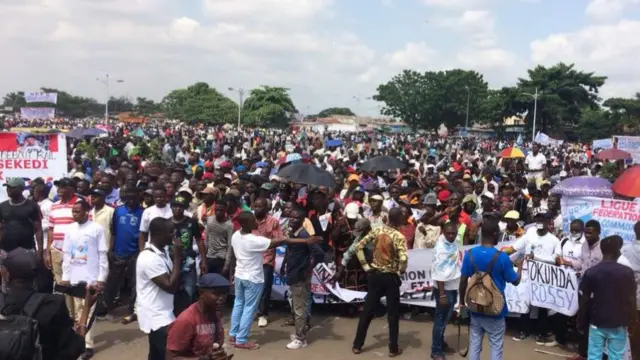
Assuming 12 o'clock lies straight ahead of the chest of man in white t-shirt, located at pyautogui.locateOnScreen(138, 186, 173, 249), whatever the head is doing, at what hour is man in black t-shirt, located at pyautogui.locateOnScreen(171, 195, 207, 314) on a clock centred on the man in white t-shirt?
The man in black t-shirt is roughly at 11 o'clock from the man in white t-shirt.

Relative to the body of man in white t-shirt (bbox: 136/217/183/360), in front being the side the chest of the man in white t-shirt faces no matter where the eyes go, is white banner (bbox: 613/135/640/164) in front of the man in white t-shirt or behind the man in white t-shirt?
in front

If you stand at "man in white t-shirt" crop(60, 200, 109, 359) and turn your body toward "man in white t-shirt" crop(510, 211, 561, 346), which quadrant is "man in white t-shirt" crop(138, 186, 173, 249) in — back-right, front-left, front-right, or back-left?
front-left

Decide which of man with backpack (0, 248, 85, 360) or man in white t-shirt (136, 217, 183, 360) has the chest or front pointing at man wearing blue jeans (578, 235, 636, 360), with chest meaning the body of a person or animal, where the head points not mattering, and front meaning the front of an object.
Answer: the man in white t-shirt

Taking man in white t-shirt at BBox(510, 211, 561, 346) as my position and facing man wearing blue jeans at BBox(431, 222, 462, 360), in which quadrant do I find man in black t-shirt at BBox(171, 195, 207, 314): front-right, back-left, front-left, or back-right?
front-right

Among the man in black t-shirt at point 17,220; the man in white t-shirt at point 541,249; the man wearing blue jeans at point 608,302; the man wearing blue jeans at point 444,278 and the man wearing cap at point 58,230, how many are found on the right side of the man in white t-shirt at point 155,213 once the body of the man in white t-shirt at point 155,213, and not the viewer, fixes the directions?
2

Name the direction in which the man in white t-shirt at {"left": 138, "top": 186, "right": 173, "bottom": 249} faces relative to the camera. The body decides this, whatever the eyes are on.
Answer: toward the camera

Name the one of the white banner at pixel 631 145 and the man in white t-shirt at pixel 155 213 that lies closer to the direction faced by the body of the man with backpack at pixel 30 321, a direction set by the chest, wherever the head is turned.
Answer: the man in white t-shirt

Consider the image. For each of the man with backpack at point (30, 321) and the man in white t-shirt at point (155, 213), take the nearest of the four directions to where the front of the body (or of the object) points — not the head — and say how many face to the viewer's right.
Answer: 0

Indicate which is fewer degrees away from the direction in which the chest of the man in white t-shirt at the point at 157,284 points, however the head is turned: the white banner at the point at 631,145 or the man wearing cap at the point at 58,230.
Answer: the white banner

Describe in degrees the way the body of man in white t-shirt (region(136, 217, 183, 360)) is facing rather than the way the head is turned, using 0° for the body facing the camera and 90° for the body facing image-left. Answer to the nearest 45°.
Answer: approximately 270°

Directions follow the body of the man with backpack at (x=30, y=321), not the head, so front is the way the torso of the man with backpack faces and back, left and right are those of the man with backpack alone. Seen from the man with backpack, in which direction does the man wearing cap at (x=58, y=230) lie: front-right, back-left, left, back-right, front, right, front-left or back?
front

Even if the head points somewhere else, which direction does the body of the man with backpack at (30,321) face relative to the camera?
away from the camera

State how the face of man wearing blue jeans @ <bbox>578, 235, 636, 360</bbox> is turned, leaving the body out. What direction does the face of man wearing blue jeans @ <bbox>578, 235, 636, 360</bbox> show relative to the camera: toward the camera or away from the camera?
away from the camera
